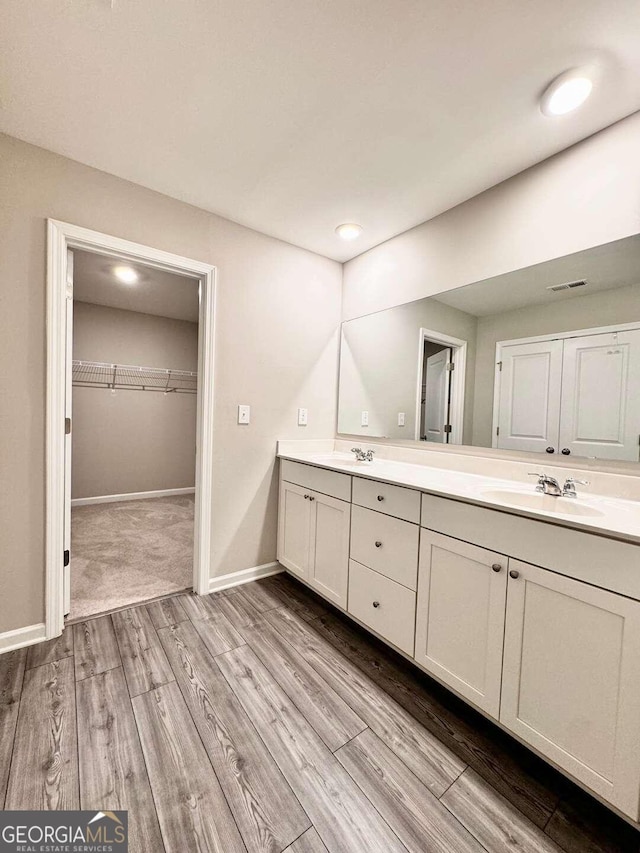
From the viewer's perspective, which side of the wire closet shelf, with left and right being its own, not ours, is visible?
front

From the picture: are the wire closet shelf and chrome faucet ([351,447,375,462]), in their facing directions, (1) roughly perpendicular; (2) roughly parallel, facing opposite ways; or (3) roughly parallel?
roughly perpendicular

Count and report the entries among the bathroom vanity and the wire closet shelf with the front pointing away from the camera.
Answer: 0

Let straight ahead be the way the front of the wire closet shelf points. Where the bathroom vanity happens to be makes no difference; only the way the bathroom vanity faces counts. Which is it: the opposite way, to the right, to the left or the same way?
to the right

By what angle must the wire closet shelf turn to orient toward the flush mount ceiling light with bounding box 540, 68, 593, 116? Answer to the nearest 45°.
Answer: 0° — it already faces it

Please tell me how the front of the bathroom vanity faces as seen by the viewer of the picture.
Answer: facing the viewer and to the left of the viewer

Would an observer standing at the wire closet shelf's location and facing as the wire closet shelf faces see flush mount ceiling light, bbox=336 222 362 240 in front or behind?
in front

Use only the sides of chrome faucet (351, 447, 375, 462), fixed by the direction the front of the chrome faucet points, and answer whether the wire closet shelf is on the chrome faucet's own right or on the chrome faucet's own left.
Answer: on the chrome faucet's own right

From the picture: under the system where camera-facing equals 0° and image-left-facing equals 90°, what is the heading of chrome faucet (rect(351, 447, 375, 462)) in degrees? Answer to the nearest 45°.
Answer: approximately 45°

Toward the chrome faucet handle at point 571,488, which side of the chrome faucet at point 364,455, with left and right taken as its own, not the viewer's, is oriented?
left
